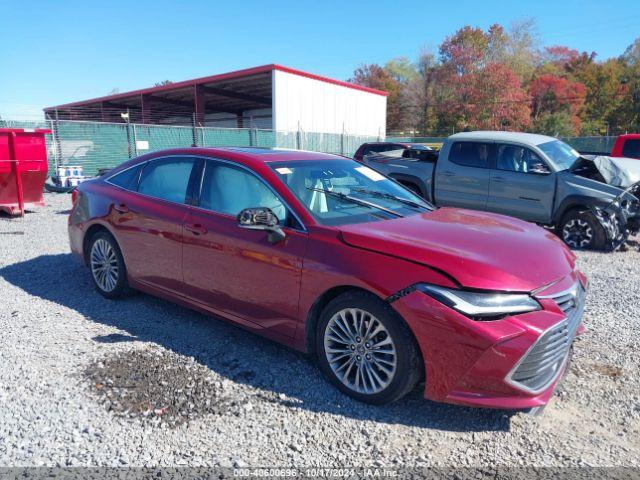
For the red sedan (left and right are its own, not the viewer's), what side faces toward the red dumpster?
back

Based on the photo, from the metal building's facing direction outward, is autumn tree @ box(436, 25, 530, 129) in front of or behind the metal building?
behind

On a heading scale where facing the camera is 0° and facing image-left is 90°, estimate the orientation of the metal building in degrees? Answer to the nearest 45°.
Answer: approximately 45°

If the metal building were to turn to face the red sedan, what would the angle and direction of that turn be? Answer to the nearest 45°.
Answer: approximately 45° to its left

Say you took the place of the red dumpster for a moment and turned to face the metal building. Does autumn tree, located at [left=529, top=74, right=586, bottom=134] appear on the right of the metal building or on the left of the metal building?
right

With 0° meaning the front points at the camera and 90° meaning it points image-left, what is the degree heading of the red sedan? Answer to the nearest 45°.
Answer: approximately 315°

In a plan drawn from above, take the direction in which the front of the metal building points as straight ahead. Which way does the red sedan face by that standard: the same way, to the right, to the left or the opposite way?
to the left

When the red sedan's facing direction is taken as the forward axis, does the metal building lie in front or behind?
behind

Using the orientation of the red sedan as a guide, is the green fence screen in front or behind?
behind

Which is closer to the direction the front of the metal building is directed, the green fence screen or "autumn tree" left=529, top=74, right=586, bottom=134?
the green fence screen
